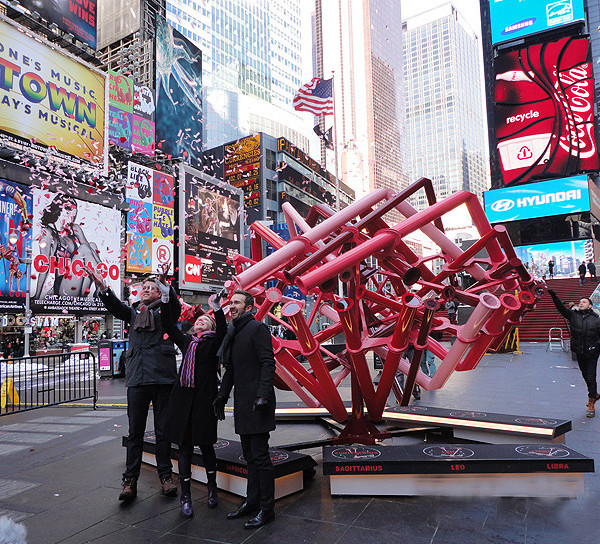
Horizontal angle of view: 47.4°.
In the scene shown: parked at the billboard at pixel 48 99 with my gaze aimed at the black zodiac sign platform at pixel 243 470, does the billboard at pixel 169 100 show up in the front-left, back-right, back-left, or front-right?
back-left

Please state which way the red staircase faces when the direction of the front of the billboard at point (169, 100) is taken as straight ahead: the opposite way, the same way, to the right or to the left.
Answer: to the right

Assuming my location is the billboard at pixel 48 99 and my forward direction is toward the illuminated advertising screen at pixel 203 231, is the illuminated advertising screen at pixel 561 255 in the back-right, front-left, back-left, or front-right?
front-right

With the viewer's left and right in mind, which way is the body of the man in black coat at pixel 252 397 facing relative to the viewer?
facing the viewer and to the left of the viewer

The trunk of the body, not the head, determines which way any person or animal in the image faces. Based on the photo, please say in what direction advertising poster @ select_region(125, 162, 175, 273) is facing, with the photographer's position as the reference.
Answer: facing the viewer and to the right of the viewer

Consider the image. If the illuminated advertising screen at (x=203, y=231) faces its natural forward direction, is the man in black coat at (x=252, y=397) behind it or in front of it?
in front

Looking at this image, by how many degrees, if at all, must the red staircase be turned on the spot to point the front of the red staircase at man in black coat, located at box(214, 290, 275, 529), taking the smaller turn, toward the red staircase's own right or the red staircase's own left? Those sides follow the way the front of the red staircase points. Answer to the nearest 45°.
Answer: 0° — it already faces them

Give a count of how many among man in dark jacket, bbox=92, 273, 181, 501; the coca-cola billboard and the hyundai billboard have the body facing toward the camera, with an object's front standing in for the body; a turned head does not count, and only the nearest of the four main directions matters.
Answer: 3

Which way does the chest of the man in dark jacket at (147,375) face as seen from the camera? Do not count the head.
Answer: toward the camera

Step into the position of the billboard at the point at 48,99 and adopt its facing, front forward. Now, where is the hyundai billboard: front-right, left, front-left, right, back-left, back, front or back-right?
front-left

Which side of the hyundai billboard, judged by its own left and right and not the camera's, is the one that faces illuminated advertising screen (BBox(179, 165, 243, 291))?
right

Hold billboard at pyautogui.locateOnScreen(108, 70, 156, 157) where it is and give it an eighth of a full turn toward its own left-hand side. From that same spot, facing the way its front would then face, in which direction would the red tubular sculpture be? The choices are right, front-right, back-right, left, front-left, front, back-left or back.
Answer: right

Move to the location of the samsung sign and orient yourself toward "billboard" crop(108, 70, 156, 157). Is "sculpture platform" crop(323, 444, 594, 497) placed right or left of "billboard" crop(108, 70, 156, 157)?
left

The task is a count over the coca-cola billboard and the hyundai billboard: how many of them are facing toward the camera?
2
